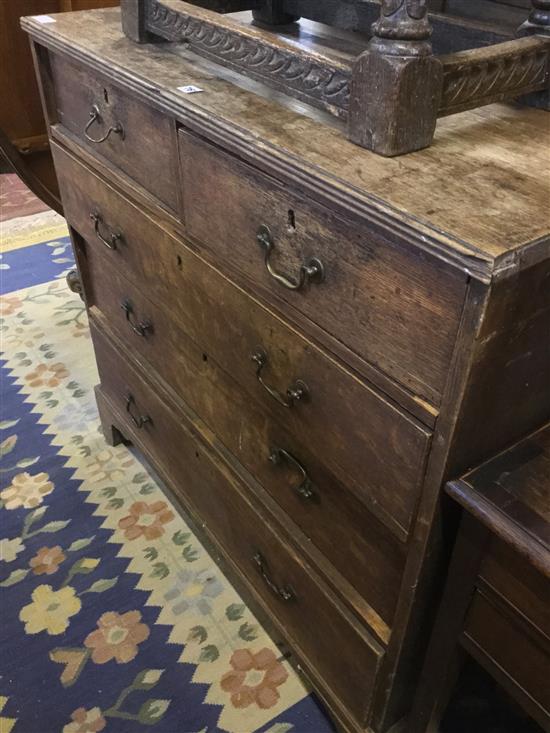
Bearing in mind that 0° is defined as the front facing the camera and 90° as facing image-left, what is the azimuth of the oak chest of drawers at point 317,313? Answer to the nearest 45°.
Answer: approximately 45°

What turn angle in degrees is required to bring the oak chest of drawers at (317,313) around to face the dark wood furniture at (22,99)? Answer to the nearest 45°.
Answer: approximately 90° to its right
